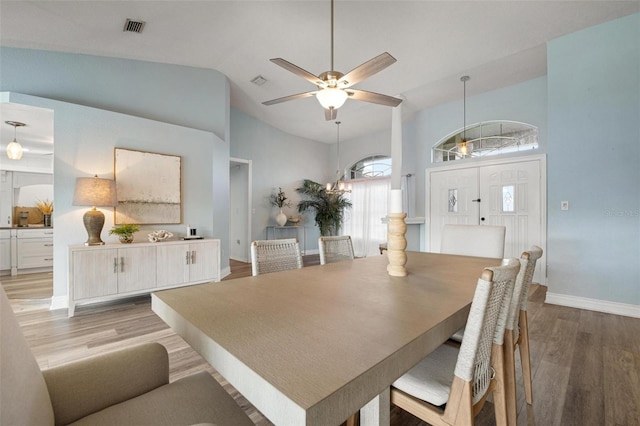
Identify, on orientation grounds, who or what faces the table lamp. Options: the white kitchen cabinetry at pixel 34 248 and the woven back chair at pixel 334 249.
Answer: the white kitchen cabinetry

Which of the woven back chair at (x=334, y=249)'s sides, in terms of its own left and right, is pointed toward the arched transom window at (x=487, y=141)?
left

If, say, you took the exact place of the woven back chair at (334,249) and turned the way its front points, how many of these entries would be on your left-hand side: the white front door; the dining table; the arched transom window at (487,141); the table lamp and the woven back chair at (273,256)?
2

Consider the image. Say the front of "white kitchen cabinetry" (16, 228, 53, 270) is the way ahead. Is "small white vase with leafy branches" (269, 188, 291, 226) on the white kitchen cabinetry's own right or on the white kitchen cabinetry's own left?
on the white kitchen cabinetry's own left
